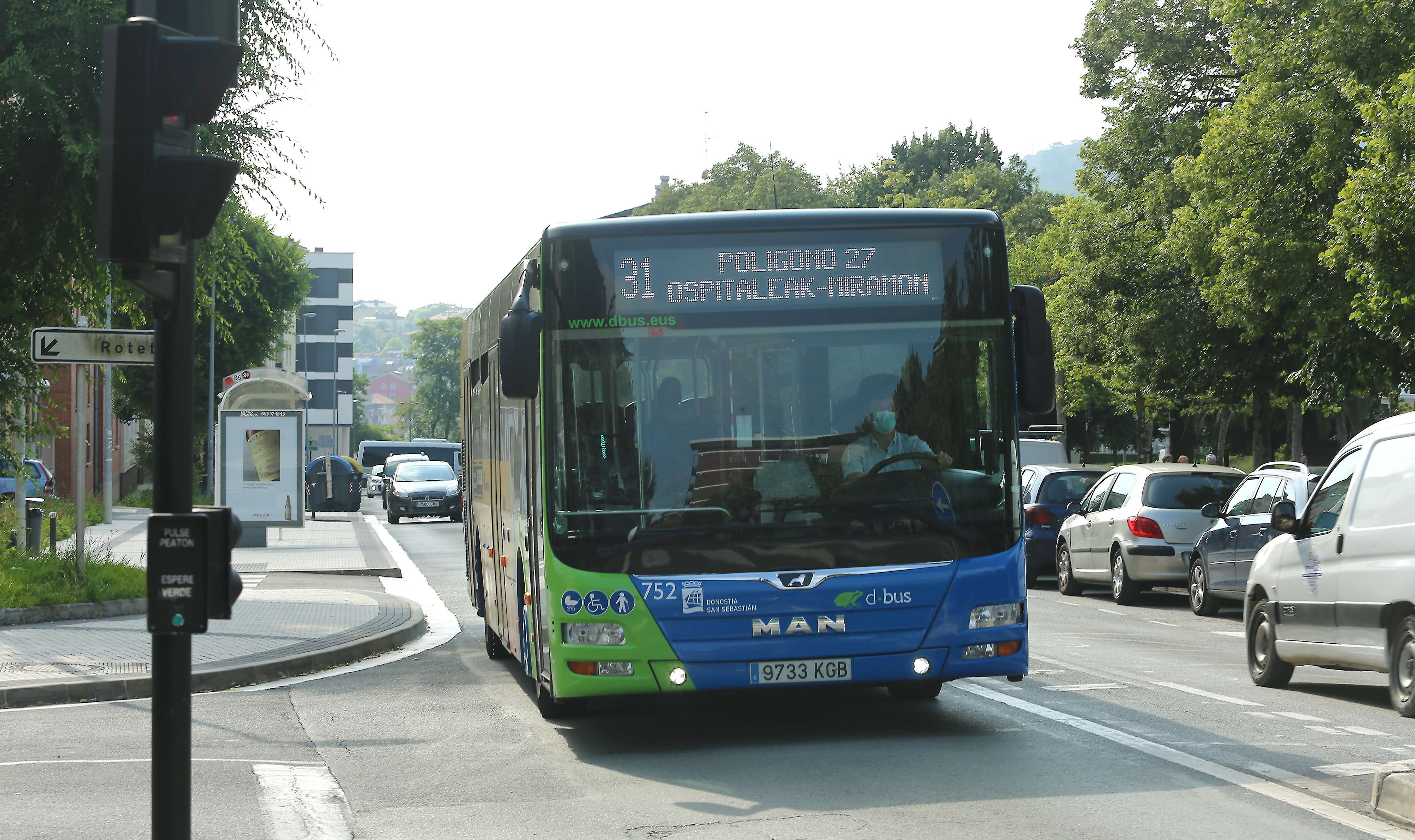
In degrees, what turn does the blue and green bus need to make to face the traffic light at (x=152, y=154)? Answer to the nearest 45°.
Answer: approximately 45° to its right

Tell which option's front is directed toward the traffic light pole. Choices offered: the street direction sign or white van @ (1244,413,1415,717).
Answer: the street direction sign

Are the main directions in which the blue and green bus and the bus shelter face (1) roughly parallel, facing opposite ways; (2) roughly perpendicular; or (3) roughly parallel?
roughly perpendicular

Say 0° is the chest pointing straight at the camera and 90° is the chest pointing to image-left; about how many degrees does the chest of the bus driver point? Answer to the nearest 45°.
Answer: approximately 0°

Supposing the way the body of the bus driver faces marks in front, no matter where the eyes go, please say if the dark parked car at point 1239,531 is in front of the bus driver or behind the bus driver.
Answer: behind

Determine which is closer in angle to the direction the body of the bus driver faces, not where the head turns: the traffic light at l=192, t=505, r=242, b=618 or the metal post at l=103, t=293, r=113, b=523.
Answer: the traffic light

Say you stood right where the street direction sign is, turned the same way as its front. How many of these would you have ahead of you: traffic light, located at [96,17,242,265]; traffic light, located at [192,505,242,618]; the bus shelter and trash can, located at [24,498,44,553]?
2

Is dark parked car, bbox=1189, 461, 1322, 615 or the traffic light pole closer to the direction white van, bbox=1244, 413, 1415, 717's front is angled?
the dark parked car

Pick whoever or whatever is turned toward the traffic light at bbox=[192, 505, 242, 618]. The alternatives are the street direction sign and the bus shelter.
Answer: the street direction sign

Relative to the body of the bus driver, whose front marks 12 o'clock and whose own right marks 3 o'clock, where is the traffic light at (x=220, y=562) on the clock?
The traffic light is roughly at 1 o'clock from the bus driver.

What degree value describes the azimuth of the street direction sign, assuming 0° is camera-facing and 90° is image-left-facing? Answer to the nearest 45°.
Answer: approximately 0°

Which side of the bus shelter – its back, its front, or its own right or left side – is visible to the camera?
right
